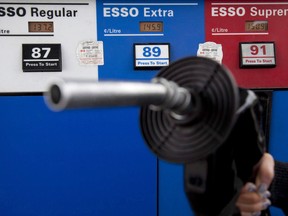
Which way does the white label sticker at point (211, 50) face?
toward the camera

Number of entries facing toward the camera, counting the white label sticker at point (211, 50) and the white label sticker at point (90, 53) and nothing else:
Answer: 2

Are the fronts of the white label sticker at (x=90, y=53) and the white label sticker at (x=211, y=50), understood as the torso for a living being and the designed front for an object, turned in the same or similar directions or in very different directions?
same or similar directions

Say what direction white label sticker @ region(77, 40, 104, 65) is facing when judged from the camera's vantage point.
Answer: facing the viewer
